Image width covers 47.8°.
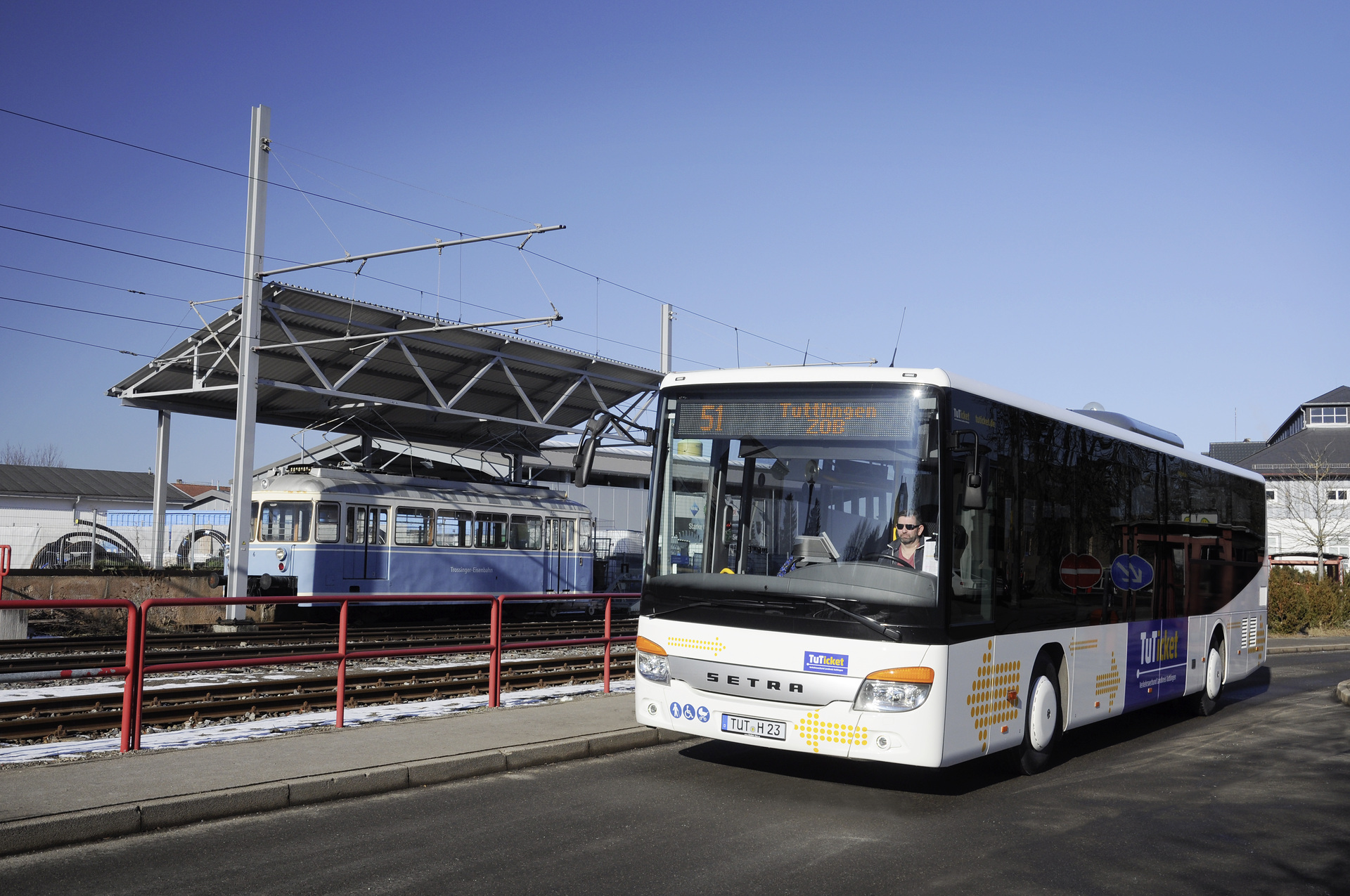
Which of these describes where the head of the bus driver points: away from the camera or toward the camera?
toward the camera

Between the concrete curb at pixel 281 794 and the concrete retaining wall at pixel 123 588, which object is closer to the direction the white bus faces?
the concrete curb

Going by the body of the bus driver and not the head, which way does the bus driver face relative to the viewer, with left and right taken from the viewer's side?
facing the viewer and to the left of the viewer

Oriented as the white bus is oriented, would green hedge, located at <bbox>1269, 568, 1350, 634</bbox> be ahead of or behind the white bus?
behind

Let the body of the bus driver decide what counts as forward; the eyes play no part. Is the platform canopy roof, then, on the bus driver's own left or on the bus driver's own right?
on the bus driver's own right

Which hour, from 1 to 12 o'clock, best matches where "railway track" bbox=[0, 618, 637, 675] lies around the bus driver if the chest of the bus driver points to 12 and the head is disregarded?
The railway track is roughly at 3 o'clock from the bus driver.

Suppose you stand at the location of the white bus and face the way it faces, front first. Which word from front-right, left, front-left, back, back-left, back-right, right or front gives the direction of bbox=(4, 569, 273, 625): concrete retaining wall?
right

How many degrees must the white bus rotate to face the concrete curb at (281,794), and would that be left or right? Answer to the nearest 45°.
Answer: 0° — it already faces it
